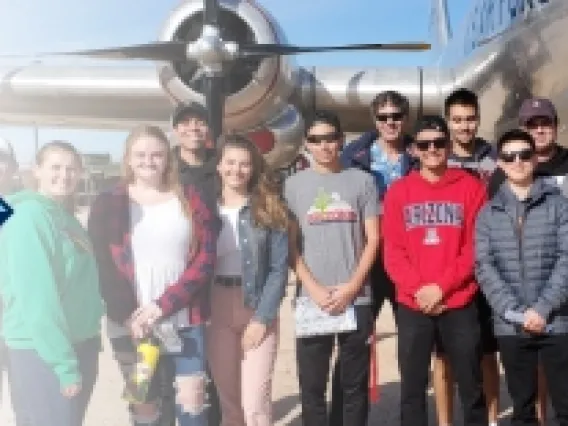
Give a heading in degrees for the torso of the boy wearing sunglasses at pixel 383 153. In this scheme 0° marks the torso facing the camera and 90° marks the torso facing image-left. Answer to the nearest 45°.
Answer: approximately 0°

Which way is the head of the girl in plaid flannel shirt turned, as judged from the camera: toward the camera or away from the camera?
toward the camera

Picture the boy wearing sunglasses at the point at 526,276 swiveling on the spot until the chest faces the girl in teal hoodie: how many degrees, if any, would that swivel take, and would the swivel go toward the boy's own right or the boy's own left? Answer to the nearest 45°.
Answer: approximately 45° to the boy's own right

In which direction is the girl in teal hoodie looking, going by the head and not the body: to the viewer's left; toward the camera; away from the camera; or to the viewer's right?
toward the camera

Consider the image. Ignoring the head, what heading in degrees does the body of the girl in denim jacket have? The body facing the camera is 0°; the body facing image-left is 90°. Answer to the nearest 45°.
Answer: approximately 45°

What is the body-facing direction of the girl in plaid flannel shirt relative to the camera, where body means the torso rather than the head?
toward the camera

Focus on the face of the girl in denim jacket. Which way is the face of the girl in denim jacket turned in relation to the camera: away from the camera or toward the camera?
toward the camera

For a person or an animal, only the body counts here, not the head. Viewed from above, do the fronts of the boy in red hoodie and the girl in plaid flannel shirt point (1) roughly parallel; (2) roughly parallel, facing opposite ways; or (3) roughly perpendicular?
roughly parallel

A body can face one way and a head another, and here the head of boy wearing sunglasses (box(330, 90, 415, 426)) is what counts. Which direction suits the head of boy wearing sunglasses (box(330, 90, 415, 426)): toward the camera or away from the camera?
toward the camera

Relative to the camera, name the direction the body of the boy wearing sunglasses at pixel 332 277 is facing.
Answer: toward the camera

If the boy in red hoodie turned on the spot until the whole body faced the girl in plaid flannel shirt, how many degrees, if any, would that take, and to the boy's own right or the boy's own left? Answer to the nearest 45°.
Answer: approximately 45° to the boy's own right

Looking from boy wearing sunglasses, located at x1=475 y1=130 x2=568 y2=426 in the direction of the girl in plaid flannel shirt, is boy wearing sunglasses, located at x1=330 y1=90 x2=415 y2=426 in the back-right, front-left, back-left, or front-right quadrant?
front-right

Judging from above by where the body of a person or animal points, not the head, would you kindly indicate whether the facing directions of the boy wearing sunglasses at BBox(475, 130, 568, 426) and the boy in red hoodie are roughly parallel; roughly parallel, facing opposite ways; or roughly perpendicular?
roughly parallel

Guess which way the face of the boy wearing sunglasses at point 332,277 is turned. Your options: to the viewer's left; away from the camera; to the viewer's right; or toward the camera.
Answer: toward the camera
